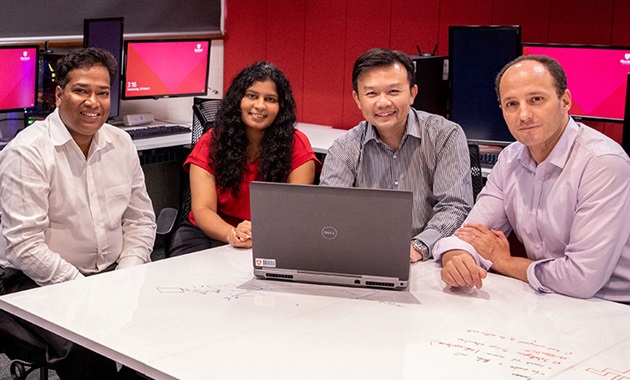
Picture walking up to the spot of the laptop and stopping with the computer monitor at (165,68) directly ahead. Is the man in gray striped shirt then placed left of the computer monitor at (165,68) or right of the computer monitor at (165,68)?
right

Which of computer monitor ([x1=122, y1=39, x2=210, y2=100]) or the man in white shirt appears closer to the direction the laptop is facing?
the computer monitor

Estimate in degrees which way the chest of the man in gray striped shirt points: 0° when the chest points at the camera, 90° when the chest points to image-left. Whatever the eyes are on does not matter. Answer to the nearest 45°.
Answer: approximately 0°

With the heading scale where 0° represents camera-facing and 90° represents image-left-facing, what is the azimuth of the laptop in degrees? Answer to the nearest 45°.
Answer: approximately 180°

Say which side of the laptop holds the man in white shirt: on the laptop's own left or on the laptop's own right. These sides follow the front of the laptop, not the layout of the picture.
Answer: on the laptop's own left

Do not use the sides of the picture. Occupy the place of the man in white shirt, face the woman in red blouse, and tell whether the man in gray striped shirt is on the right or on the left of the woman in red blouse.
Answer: right

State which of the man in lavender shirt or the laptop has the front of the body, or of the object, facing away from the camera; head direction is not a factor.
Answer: the laptop

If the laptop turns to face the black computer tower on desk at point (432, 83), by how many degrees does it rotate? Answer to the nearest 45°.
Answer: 0° — it already faces it

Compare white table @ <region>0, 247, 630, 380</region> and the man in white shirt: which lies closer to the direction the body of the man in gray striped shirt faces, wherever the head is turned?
the white table
